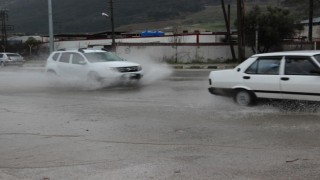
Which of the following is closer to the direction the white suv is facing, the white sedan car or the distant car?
the white sedan car

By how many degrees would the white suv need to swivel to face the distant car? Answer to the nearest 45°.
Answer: approximately 135° to its left

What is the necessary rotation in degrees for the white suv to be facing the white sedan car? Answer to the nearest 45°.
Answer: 0° — it already faces it
